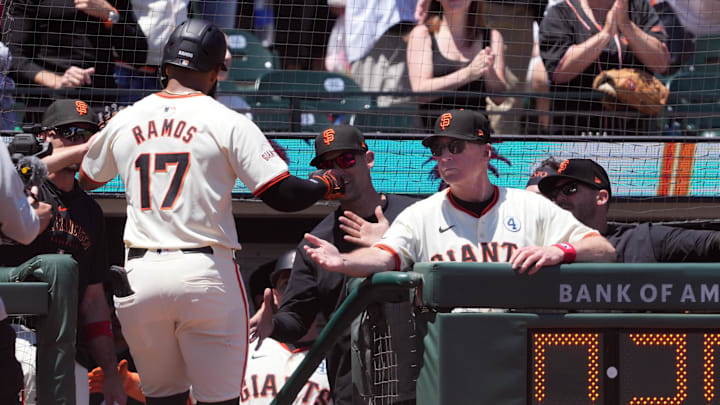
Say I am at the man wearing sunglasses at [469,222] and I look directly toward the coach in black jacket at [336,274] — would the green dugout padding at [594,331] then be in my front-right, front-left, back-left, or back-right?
back-left

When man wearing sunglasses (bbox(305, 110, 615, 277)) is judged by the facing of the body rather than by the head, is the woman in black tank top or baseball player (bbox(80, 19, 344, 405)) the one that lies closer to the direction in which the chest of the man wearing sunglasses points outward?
the baseball player

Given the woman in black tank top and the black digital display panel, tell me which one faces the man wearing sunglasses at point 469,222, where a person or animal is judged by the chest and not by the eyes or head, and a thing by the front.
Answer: the woman in black tank top

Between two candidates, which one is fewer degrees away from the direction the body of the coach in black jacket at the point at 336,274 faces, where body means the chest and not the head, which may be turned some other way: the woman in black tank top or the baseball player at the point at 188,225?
the baseball player

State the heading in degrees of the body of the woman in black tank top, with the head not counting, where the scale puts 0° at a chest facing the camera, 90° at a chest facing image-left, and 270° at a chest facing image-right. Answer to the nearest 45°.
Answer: approximately 0°

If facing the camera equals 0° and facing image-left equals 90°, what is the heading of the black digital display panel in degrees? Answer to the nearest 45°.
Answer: approximately 0°

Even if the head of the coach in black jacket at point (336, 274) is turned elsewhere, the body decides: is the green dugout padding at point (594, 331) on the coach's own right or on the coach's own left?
on the coach's own left
